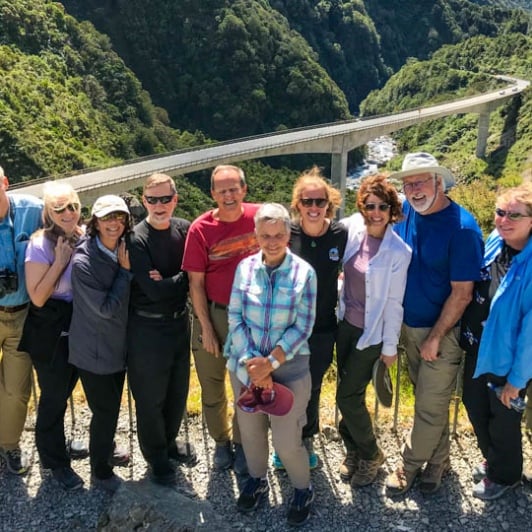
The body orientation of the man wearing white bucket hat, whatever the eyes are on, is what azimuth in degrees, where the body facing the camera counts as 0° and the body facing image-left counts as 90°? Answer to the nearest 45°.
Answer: approximately 45°

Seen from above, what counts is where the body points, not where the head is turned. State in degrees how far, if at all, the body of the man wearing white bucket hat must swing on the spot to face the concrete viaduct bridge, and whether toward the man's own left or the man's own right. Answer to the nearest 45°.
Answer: approximately 135° to the man's own right

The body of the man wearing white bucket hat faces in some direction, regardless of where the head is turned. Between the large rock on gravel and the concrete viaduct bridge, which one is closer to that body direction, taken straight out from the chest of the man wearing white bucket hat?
the large rock on gravel

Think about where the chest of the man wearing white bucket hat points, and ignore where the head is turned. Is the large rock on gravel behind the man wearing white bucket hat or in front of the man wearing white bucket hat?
in front

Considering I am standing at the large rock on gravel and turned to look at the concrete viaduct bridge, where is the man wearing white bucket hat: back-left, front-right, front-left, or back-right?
front-right

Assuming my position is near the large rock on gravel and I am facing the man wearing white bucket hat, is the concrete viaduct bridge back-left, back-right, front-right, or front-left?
front-left
